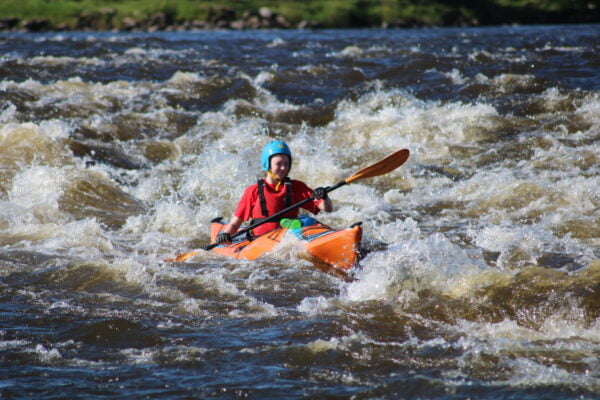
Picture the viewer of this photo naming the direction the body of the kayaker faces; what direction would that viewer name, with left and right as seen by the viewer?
facing the viewer and to the right of the viewer
